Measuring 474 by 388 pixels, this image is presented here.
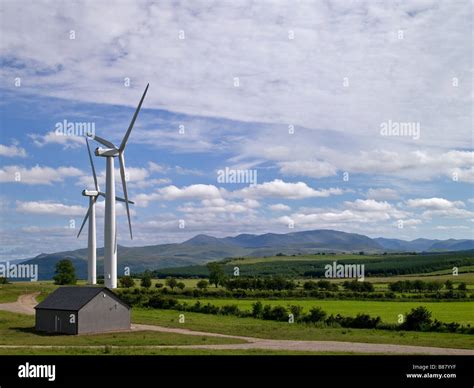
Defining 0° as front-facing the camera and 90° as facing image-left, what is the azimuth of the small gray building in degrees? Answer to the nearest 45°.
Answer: approximately 45°
